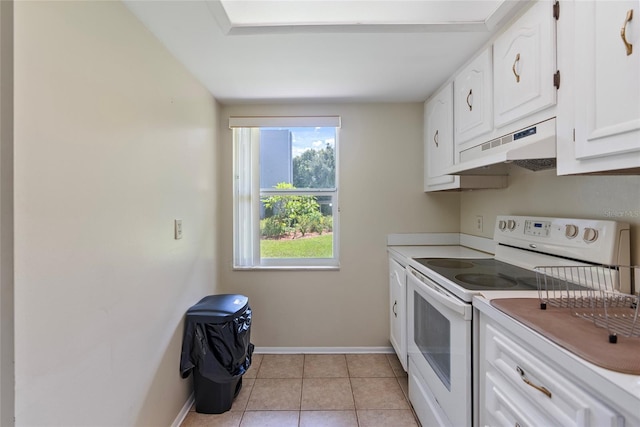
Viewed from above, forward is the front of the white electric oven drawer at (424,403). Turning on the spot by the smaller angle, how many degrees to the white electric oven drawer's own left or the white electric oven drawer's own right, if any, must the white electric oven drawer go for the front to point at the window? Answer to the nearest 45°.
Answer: approximately 45° to the white electric oven drawer's own right

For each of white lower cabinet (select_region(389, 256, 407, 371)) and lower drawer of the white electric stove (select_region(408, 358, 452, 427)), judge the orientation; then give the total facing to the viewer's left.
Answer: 2

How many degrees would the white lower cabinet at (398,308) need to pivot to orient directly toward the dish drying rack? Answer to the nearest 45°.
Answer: approximately 135° to its left

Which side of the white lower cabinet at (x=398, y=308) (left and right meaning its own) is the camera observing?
left

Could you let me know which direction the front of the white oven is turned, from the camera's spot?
facing the viewer and to the left of the viewer

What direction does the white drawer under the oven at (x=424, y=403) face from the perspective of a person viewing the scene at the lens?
facing to the left of the viewer

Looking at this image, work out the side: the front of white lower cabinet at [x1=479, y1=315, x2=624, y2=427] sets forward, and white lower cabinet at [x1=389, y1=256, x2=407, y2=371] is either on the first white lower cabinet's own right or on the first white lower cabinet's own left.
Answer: on the first white lower cabinet's own right

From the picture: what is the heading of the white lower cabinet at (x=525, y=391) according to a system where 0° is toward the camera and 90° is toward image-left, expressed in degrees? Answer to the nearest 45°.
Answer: approximately 45°

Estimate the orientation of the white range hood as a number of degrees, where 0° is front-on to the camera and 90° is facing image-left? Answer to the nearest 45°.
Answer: approximately 45°
